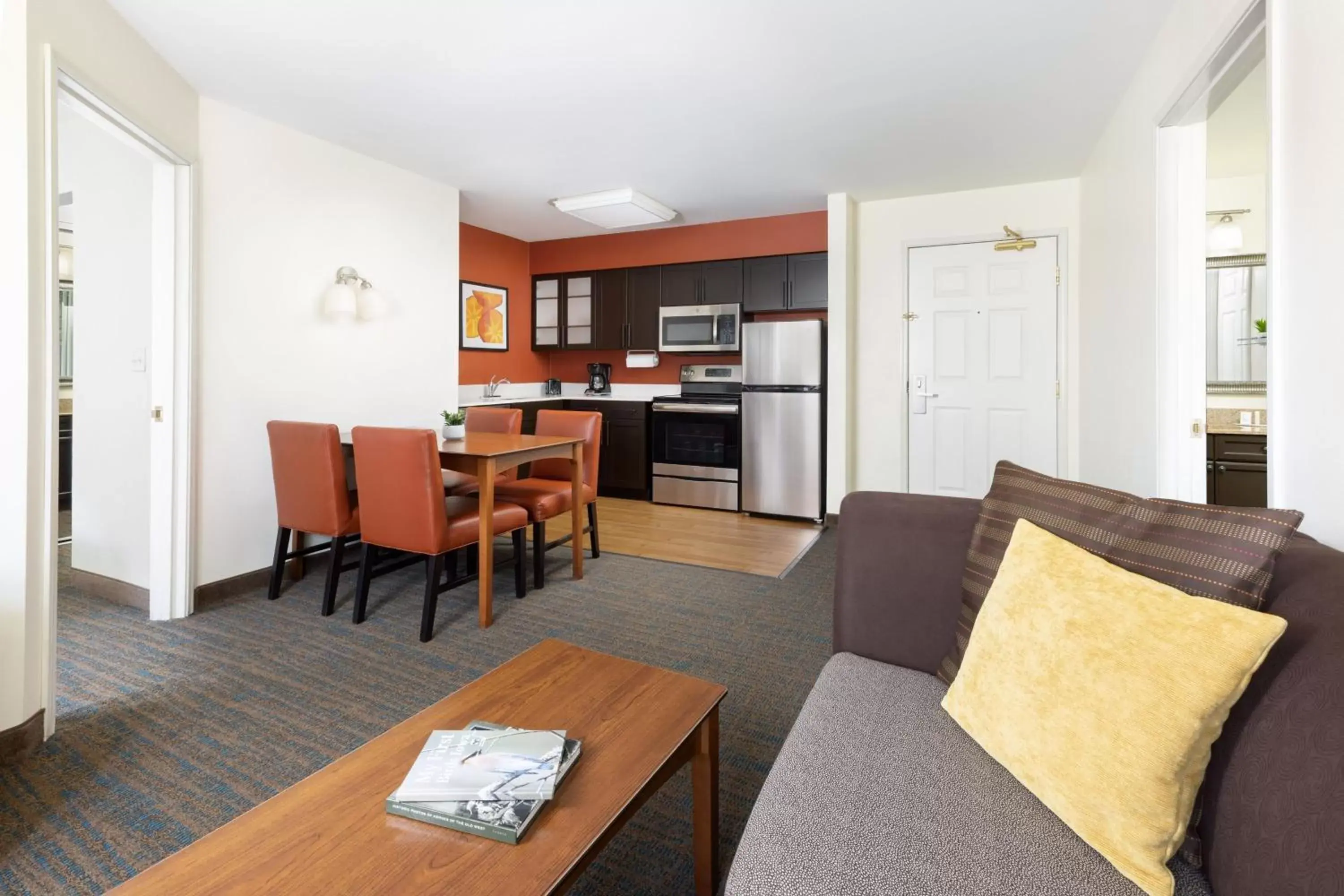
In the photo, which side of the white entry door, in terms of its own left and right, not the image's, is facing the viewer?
front

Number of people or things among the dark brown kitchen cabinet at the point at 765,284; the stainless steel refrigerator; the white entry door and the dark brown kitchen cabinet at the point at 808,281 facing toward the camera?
4

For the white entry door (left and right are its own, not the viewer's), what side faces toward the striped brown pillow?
front

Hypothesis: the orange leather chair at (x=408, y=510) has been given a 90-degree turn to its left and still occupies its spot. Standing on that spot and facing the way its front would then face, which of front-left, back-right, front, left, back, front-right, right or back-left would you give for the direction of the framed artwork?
front-right

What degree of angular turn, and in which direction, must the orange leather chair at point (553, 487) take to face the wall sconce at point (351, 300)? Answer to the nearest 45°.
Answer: approximately 45° to its right

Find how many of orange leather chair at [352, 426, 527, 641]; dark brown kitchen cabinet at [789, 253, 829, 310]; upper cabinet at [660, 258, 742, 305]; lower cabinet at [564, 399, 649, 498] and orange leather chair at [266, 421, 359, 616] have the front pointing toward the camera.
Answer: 3

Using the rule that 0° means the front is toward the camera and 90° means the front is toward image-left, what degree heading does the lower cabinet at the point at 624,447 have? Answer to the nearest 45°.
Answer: approximately 0°

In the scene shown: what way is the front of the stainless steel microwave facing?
toward the camera

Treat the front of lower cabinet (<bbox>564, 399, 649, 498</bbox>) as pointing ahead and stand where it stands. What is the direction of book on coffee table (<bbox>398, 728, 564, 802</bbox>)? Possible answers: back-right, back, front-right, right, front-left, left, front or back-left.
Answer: front

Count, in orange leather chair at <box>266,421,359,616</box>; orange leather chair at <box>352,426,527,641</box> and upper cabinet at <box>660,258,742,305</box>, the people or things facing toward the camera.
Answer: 1

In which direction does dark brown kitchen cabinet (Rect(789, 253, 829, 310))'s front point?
toward the camera
